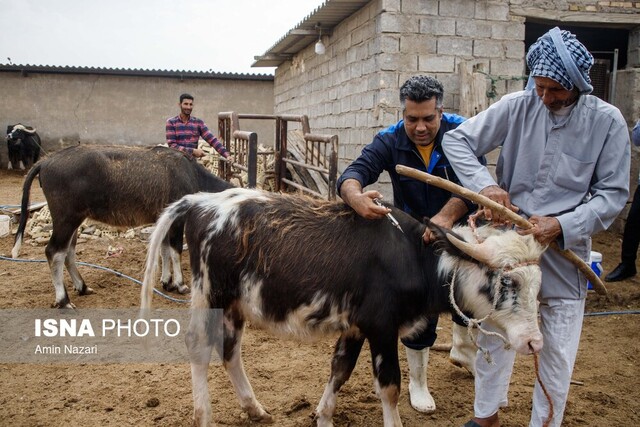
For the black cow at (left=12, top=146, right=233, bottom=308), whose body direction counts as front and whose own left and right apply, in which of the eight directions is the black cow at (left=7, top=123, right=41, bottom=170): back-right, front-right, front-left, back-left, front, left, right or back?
left

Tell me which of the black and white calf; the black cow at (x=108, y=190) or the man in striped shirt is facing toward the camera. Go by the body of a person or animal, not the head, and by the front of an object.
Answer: the man in striped shirt

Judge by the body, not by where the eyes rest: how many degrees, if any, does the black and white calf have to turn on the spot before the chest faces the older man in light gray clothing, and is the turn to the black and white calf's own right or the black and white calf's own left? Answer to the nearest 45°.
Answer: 0° — it already faces them

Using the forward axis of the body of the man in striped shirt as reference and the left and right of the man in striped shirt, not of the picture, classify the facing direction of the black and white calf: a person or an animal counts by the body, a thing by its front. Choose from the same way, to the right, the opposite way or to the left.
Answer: to the left

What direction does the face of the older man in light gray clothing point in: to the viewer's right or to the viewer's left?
to the viewer's left

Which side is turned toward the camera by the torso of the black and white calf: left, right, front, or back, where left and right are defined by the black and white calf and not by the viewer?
right

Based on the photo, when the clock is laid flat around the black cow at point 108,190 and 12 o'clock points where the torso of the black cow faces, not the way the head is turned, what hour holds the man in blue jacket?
The man in blue jacket is roughly at 2 o'clock from the black cow.

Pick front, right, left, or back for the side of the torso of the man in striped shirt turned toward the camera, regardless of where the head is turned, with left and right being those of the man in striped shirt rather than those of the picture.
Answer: front

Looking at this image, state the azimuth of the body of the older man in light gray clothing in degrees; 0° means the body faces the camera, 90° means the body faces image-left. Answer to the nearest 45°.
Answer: approximately 45°

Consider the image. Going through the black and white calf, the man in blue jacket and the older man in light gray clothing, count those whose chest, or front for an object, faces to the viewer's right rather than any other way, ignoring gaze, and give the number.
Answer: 1

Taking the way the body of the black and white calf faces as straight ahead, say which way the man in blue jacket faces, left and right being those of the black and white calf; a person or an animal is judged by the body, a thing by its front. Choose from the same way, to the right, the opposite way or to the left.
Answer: to the right

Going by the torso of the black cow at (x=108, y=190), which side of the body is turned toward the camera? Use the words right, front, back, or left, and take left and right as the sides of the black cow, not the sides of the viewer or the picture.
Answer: right

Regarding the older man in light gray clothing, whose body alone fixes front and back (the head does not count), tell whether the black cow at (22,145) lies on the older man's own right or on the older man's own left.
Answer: on the older man's own right
